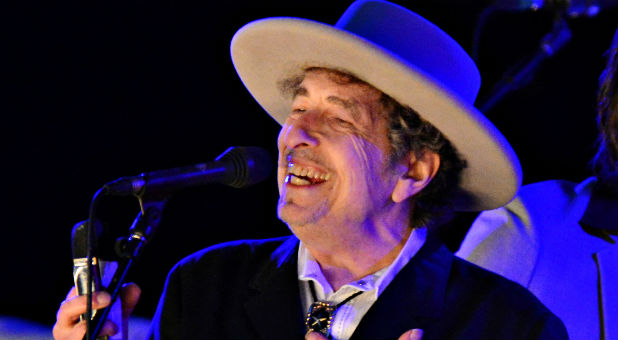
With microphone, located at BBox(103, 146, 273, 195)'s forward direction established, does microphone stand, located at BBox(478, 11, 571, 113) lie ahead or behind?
ahead

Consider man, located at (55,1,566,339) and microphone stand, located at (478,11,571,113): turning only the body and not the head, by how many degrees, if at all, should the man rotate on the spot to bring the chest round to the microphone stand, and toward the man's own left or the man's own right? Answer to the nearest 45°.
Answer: approximately 180°

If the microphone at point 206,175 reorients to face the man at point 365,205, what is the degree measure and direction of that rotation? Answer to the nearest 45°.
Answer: approximately 45° to its left

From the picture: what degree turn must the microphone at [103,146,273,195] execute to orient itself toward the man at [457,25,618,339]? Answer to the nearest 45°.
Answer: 0° — it already faces them

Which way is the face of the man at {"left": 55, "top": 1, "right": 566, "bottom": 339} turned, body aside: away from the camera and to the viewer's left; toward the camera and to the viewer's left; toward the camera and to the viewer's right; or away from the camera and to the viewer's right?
toward the camera and to the viewer's left

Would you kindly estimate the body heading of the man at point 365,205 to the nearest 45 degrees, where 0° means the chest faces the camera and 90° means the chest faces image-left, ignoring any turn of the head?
approximately 45°

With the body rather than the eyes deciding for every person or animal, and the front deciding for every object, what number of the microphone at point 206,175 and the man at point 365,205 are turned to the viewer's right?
1

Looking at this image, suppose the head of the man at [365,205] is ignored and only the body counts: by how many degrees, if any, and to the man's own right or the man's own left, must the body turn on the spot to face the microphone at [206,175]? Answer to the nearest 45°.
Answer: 0° — they already face it

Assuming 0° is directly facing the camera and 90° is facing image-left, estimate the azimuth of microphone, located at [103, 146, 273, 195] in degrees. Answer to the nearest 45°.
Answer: approximately 270°
